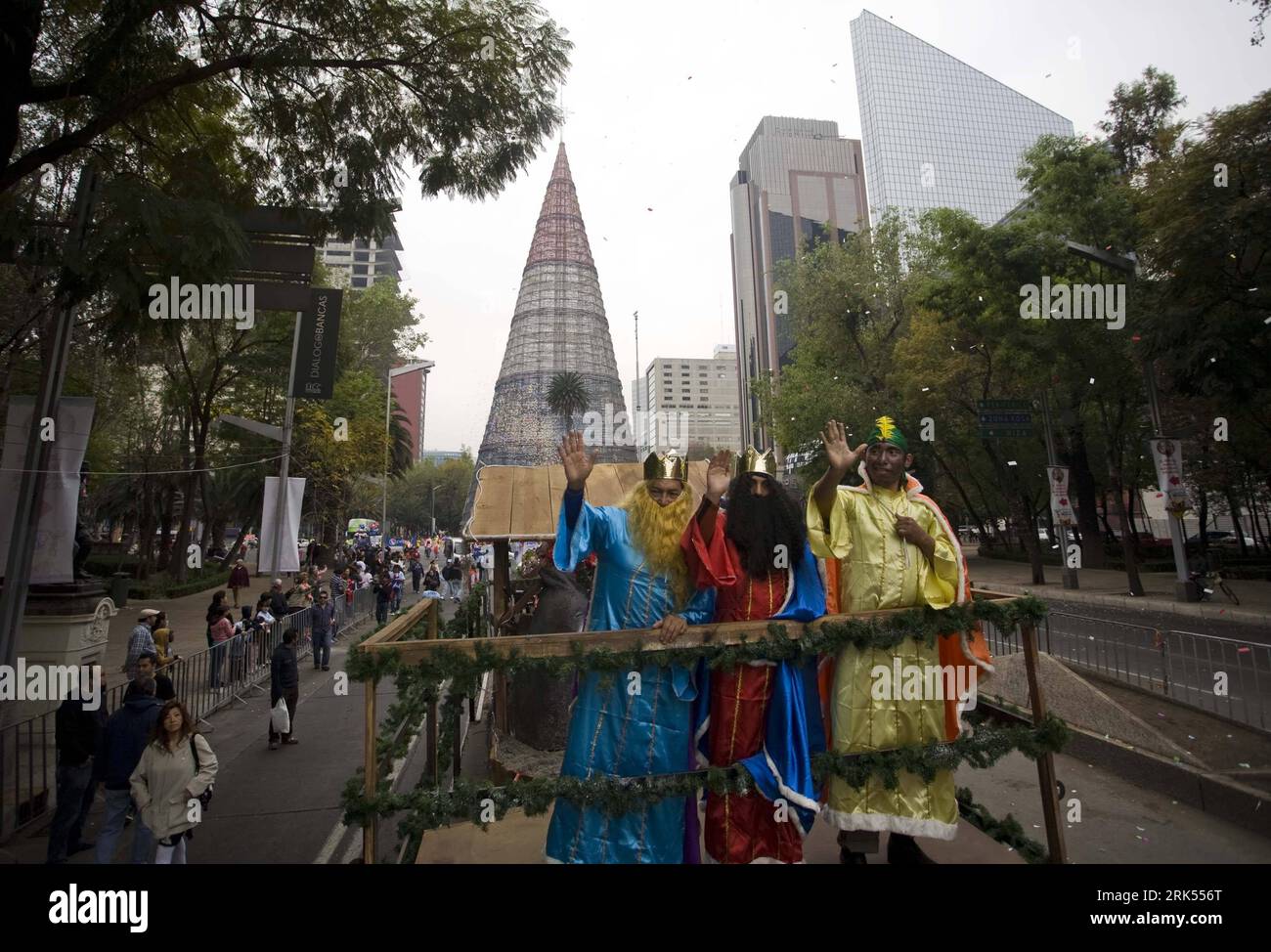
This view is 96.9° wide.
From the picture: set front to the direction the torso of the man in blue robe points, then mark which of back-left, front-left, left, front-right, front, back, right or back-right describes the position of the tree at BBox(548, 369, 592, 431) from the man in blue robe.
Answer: back

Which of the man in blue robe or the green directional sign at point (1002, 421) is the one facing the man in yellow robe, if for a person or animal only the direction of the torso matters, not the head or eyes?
the green directional sign

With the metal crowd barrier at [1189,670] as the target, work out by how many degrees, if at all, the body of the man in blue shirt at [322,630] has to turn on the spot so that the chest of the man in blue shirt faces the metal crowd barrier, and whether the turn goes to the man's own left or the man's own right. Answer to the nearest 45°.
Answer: approximately 45° to the man's own left

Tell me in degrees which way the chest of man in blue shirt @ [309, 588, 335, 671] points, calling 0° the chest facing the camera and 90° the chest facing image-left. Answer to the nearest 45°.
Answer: approximately 0°

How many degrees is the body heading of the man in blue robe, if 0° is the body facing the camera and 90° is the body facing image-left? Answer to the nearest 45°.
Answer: approximately 0°

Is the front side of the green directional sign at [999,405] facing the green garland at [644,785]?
yes

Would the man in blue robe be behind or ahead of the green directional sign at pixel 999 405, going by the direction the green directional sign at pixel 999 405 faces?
ahead

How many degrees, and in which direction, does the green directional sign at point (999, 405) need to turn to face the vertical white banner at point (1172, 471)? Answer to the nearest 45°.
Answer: approximately 90° to its left
